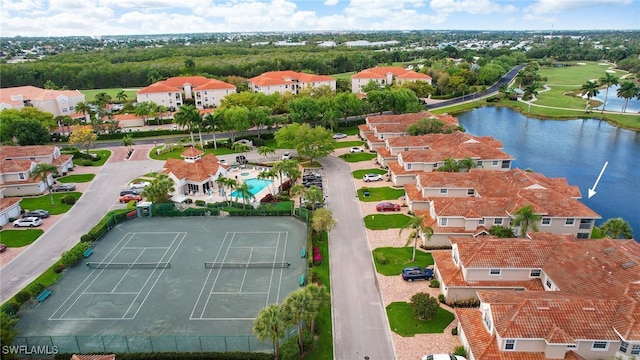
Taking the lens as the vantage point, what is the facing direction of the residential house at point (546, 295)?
facing to the left of the viewer

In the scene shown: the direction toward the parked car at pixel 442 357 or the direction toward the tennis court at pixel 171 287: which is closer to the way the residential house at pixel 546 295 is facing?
the tennis court

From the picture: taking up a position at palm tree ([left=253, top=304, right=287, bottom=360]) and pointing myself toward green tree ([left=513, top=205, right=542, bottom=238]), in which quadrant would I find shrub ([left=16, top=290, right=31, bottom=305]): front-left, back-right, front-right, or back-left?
back-left

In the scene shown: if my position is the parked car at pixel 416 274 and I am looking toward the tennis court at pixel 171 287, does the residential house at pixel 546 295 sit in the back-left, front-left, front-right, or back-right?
back-left

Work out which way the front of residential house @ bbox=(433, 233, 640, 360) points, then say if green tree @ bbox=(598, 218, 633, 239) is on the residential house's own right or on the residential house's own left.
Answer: on the residential house's own right

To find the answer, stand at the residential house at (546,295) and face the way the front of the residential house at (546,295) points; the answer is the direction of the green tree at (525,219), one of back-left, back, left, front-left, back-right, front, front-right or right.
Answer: right

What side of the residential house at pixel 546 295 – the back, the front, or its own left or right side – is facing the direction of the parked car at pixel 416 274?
front

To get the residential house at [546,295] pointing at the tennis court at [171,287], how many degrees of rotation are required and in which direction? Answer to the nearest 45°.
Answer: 0° — it already faces it
